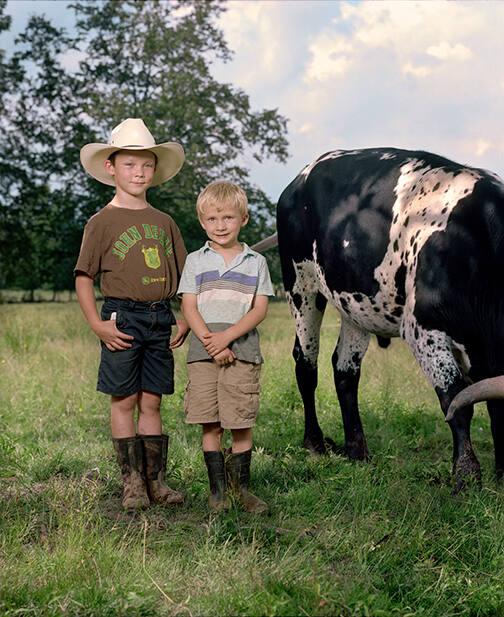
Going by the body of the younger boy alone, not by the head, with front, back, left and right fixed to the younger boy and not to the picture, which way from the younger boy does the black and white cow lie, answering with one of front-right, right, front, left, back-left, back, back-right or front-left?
back-left

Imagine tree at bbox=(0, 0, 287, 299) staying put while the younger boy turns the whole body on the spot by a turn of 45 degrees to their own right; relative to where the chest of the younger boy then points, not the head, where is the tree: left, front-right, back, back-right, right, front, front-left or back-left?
back-right

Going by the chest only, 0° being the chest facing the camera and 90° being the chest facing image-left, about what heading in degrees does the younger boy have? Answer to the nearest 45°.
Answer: approximately 0°
